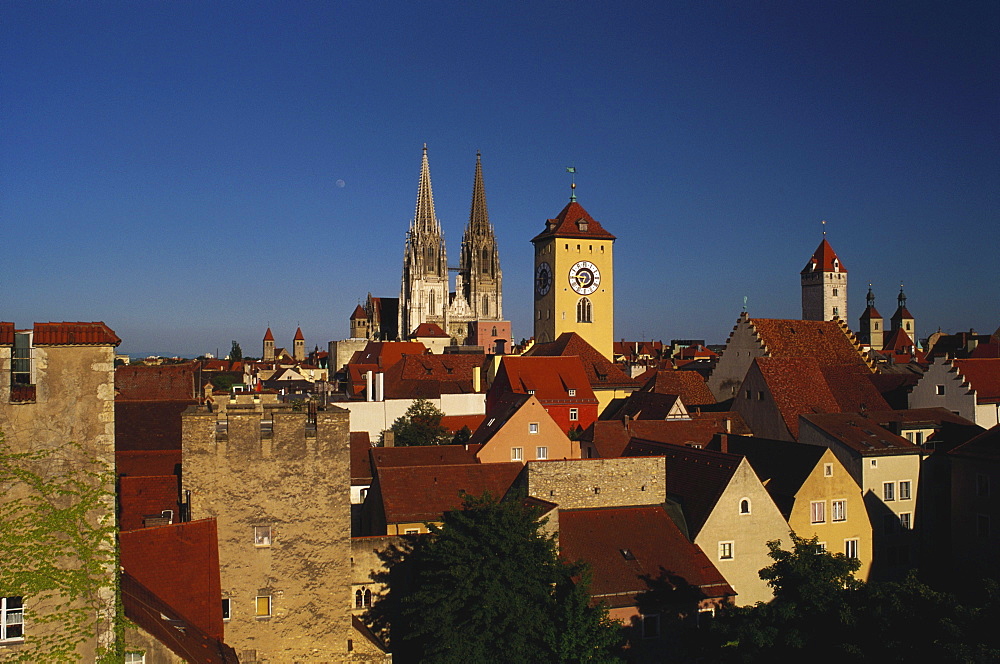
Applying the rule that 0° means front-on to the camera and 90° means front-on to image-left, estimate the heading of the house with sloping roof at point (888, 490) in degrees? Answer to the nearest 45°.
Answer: approximately 315°

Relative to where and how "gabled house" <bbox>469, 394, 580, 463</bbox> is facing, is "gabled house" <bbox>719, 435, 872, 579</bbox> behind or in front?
in front

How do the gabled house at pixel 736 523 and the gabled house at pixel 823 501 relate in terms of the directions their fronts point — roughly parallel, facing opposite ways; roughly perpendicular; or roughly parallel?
roughly parallel

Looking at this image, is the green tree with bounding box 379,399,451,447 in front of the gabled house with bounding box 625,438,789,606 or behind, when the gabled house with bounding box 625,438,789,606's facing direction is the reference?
behind

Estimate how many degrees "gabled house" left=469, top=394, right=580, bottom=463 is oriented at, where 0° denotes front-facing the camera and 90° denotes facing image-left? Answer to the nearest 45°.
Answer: approximately 315°

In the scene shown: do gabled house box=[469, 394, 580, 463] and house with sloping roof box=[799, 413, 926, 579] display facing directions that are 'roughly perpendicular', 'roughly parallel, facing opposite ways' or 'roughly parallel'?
roughly parallel

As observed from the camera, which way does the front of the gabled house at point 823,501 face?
facing the viewer and to the right of the viewer

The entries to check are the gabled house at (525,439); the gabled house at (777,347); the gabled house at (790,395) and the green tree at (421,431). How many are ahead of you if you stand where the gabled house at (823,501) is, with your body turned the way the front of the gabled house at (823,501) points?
0

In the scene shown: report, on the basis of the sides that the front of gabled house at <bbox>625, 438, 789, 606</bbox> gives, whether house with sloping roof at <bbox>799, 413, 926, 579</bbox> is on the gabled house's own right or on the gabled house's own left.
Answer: on the gabled house's own left

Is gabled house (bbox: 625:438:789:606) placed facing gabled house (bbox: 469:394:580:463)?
no

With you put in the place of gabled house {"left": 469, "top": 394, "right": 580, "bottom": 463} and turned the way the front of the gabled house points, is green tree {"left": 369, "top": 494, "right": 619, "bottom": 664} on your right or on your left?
on your right

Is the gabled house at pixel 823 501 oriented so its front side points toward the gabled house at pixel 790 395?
no

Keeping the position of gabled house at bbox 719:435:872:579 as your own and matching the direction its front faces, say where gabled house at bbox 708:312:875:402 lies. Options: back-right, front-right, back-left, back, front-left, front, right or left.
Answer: back-left

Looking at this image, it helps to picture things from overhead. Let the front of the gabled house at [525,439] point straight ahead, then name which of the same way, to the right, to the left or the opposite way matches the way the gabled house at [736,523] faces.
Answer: the same way

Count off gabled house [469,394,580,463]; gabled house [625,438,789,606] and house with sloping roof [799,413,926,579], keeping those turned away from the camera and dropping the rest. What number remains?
0

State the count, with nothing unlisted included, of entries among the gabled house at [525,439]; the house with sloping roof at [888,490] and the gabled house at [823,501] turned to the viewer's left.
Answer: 0
